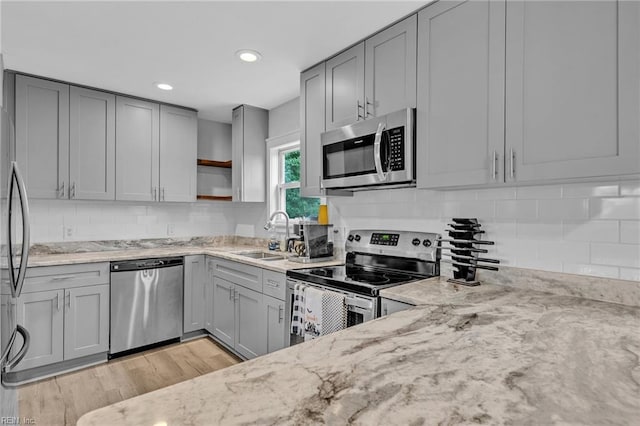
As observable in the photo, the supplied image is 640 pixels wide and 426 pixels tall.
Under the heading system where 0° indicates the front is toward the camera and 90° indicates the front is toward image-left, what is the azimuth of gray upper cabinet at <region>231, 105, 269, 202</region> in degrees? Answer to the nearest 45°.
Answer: approximately 45°

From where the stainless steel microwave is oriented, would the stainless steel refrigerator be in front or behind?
in front

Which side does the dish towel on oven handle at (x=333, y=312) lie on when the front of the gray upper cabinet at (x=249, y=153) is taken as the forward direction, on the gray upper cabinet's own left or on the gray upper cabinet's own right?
on the gray upper cabinet's own left

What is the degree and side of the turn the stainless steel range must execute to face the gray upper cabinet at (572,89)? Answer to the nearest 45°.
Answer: approximately 90° to its left

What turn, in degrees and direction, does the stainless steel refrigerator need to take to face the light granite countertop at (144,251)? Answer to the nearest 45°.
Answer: approximately 45° to its left

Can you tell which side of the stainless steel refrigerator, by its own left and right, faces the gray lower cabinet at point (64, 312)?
left

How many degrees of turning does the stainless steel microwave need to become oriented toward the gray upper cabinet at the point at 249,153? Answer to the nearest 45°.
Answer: approximately 90° to its right

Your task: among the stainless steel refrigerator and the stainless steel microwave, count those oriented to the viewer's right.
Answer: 1

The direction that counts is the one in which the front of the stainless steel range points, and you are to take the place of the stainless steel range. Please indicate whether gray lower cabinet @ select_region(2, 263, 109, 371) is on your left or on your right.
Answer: on your right

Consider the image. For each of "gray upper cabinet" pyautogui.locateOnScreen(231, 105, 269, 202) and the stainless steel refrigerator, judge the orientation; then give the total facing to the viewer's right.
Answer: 1

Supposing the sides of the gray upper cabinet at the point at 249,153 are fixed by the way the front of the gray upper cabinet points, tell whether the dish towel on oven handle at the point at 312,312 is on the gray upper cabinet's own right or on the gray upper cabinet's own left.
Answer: on the gray upper cabinet's own left

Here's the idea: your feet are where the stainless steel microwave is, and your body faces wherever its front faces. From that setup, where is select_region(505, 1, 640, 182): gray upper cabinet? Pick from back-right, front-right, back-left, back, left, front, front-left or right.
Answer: left
